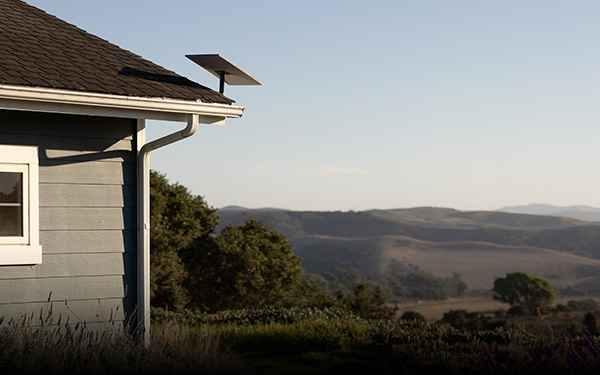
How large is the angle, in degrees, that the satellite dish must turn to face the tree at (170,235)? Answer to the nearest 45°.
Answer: approximately 45° to its left

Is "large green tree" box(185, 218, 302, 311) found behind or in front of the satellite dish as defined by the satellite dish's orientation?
in front

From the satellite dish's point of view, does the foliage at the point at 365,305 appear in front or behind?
in front
